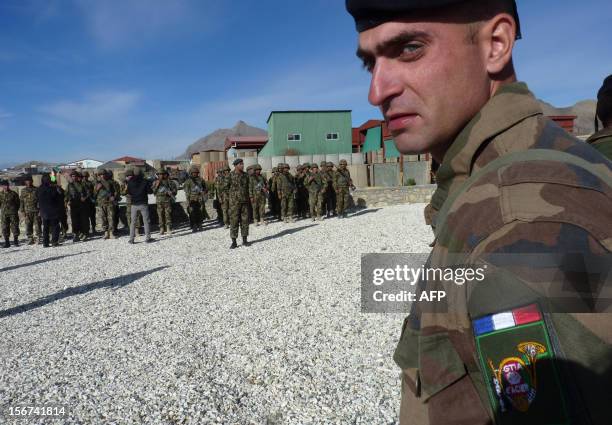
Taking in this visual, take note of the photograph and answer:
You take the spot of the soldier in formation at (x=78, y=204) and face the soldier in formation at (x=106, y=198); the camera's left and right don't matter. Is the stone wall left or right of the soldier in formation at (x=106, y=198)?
left

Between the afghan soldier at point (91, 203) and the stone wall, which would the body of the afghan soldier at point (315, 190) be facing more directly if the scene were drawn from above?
the afghan soldier

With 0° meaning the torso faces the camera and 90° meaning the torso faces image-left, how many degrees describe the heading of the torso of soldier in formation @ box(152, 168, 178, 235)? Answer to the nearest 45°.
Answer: approximately 0°

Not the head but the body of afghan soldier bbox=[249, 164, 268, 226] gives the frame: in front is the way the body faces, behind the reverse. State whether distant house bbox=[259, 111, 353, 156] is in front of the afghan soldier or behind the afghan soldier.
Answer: behind

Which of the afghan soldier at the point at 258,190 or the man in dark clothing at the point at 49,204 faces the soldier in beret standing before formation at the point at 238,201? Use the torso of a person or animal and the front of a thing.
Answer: the afghan soldier
